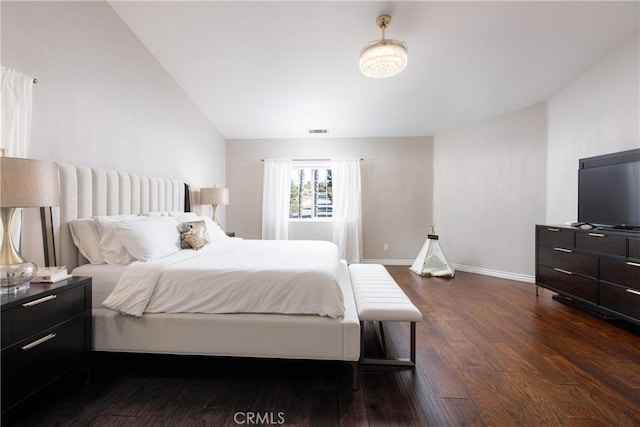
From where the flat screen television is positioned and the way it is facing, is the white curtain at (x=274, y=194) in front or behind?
in front

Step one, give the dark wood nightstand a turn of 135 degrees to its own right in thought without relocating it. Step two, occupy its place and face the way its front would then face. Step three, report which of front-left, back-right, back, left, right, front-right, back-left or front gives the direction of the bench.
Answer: back-left

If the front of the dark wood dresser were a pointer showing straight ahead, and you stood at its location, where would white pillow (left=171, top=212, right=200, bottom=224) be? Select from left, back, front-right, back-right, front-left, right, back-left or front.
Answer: front

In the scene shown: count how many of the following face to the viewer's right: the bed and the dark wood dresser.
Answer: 1

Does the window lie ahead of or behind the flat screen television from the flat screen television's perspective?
ahead

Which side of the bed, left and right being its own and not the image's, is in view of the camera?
right

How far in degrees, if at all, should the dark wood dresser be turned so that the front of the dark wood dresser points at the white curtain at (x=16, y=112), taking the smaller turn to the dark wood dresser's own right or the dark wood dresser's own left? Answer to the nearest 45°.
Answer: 0° — it already faces it

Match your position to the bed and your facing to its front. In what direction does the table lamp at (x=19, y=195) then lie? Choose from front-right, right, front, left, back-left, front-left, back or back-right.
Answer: back

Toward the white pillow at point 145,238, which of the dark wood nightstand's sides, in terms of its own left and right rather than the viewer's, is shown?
left

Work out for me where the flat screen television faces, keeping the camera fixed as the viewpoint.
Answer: facing the viewer and to the left of the viewer

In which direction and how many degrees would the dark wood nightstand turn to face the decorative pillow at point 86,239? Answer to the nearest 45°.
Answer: approximately 135° to its left

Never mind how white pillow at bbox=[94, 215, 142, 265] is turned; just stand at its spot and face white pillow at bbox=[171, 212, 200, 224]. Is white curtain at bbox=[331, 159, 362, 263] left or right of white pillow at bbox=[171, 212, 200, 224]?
right

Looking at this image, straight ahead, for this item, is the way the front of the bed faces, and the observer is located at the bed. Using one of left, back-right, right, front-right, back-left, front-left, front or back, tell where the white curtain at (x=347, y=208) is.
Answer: front-left

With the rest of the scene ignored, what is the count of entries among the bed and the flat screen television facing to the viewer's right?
1

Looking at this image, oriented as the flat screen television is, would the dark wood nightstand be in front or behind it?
in front
